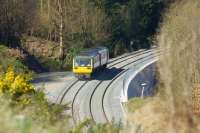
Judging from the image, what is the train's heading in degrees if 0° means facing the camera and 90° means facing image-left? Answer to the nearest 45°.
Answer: approximately 45°
